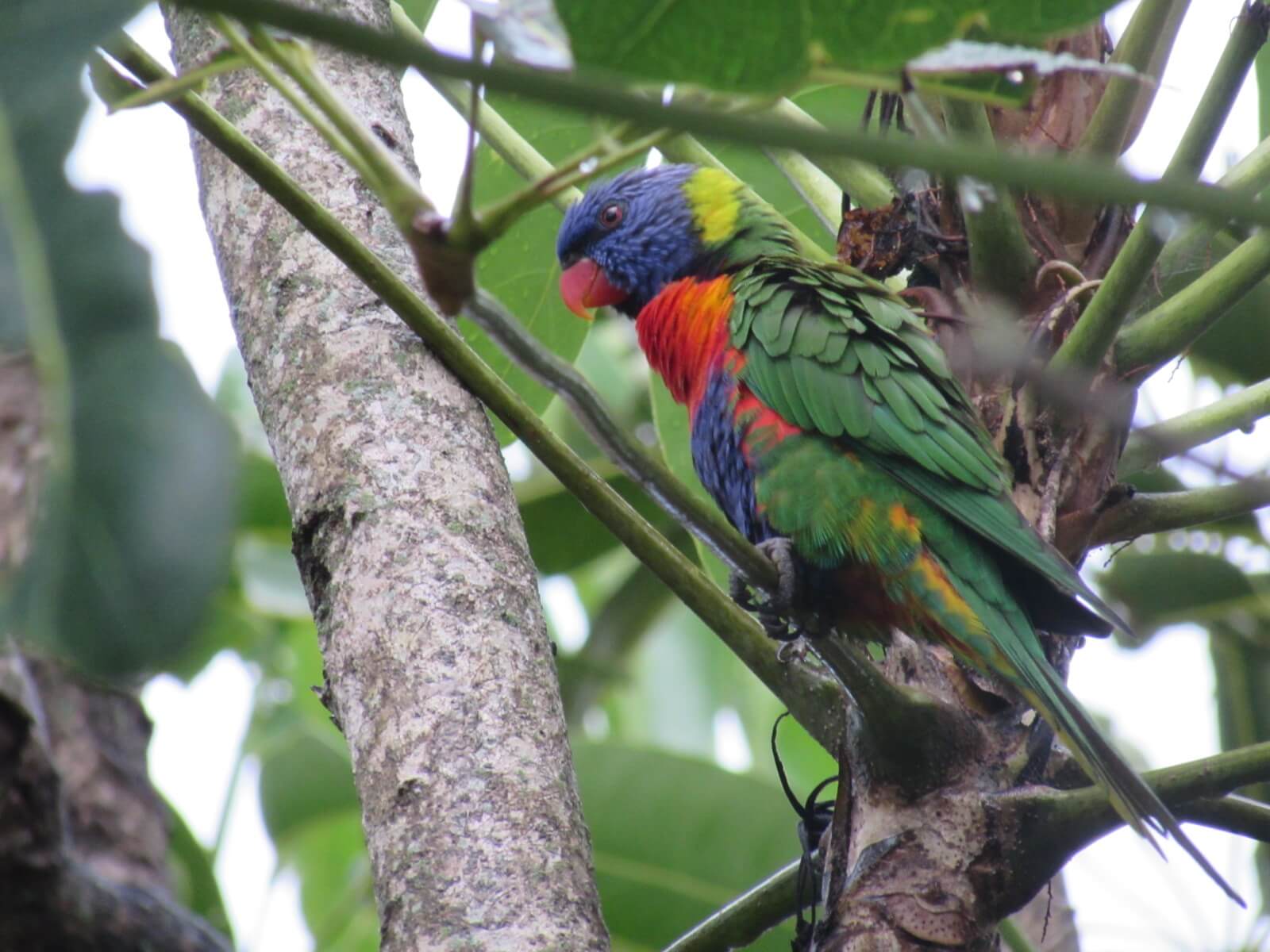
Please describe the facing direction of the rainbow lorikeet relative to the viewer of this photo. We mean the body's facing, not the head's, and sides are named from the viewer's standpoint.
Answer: facing to the left of the viewer

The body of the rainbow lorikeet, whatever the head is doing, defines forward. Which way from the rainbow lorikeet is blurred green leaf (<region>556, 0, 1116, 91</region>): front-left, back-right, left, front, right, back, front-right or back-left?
left

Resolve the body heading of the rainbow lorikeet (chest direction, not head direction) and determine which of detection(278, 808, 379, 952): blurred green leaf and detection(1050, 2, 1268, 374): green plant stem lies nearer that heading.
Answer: the blurred green leaf

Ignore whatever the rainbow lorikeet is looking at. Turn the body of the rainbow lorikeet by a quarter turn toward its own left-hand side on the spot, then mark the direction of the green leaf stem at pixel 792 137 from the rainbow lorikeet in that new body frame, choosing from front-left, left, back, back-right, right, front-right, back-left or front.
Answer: front

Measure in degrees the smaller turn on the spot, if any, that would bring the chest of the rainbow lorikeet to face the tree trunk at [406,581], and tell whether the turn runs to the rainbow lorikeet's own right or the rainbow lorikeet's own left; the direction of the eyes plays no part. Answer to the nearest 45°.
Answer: approximately 45° to the rainbow lorikeet's own left

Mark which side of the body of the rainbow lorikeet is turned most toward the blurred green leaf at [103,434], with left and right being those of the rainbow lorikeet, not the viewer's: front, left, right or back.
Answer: left

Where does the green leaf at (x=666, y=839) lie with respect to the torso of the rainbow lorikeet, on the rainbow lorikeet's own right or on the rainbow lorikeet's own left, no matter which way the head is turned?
on the rainbow lorikeet's own right
